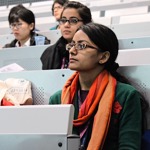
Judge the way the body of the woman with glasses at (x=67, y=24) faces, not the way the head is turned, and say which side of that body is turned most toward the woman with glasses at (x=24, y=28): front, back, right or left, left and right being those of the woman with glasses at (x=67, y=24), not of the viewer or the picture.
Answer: right

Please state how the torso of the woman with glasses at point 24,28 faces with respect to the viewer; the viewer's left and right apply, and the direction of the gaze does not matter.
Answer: facing the viewer and to the left of the viewer

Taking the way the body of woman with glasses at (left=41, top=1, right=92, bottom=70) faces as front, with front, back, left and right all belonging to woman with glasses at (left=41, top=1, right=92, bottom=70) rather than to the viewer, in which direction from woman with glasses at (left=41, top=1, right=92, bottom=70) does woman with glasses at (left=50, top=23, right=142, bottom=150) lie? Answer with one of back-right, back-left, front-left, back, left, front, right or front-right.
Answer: front-left

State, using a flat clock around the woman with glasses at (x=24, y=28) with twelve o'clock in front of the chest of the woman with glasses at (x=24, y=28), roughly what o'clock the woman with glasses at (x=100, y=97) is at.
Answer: the woman with glasses at (x=100, y=97) is roughly at 10 o'clock from the woman with glasses at (x=24, y=28).

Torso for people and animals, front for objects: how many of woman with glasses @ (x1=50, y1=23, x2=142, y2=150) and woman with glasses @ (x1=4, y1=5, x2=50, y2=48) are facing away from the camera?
0

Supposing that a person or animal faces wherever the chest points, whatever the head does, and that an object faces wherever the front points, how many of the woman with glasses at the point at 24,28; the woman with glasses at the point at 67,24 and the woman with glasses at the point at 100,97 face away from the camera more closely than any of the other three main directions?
0

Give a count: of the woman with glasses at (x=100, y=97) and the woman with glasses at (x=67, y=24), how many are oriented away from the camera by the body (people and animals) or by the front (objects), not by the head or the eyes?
0
